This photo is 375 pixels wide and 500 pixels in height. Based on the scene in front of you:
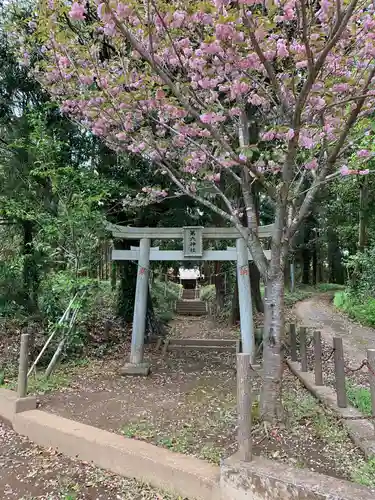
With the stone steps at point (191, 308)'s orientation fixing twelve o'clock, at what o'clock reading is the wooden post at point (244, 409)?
The wooden post is roughly at 12 o'clock from the stone steps.

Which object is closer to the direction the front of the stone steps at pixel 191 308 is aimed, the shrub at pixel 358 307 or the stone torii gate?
the stone torii gate

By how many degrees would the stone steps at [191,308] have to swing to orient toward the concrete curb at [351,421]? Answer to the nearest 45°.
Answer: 0° — it already faces it

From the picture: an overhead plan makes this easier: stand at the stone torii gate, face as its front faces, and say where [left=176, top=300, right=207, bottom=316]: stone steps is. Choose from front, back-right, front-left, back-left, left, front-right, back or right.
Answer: back

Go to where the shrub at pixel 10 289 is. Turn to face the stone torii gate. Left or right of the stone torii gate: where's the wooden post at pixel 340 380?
right

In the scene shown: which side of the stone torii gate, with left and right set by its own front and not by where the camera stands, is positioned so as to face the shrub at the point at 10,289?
right

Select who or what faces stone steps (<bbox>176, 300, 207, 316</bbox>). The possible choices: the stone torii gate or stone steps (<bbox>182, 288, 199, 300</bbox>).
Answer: stone steps (<bbox>182, 288, 199, 300</bbox>)

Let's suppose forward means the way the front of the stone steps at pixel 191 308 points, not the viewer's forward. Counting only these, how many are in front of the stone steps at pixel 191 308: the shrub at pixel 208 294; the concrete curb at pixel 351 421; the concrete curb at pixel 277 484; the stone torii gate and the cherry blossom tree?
4

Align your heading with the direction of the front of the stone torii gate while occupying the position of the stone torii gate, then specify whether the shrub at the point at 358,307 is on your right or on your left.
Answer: on your left

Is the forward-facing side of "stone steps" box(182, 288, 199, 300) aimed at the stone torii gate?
yes

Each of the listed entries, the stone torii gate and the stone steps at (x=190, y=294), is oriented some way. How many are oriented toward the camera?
2

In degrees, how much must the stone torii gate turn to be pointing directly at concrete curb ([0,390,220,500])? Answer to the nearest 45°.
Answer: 0° — it already faces it

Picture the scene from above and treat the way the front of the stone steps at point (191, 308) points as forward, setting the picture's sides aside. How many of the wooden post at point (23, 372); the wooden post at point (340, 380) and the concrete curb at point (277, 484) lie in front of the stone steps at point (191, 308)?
3
